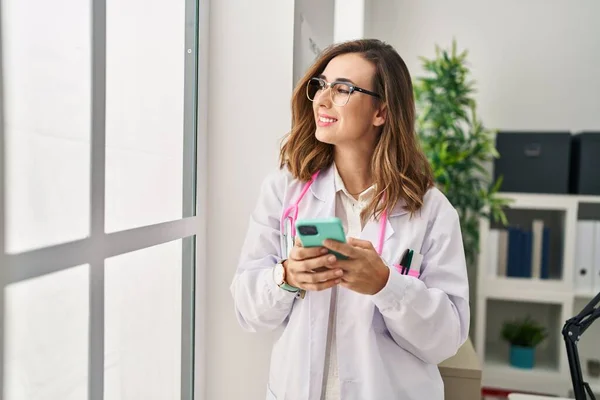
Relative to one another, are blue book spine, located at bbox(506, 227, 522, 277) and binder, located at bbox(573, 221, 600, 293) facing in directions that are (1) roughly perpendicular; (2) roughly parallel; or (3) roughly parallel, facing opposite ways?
roughly parallel

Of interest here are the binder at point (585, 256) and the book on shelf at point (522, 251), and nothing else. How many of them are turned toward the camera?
2

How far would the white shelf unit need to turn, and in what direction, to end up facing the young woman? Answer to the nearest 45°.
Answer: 0° — it already faces them

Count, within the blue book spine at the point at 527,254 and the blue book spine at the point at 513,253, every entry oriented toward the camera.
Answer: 2

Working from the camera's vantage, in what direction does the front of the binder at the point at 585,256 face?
facing the viewer

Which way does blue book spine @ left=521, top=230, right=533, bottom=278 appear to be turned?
toward the camera

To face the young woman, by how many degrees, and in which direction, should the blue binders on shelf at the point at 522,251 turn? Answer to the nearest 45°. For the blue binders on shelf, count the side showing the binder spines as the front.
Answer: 0° — it already faces them

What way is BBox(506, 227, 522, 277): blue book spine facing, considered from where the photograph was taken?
facing the viewer

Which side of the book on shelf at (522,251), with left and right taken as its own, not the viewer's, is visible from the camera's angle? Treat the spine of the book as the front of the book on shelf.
front
